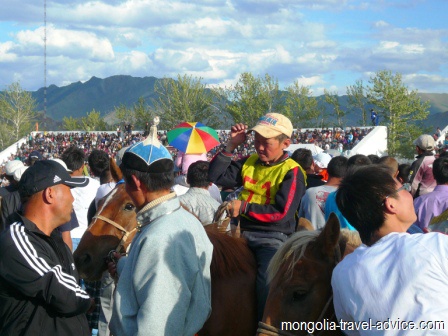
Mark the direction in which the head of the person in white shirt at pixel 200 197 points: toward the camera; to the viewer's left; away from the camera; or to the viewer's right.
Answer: away from the camera

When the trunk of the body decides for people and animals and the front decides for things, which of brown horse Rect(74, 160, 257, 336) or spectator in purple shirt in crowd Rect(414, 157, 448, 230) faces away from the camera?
the spectator in purple shirt in crowd

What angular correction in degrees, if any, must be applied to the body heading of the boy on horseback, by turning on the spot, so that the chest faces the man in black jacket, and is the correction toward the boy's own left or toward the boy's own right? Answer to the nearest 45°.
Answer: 0° — they already face them

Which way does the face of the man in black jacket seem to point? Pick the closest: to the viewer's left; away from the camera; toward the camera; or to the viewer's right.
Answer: to the viewer's right

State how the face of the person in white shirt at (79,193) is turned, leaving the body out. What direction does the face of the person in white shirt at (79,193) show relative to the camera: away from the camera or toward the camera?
away from the camera

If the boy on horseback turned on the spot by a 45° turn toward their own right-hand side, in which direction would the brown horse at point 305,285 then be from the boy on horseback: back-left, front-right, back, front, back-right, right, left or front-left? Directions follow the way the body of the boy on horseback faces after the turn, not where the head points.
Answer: left

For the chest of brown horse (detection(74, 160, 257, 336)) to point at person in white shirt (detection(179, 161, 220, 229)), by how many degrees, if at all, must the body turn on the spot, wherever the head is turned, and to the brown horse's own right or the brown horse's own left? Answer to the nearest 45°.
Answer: approximately 135° to the brown horse's own right

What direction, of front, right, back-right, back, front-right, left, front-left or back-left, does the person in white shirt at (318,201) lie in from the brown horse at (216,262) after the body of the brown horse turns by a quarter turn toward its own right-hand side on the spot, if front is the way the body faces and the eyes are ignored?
right

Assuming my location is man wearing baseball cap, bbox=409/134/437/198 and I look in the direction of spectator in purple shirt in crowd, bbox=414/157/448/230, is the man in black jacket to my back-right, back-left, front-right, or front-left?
front-right

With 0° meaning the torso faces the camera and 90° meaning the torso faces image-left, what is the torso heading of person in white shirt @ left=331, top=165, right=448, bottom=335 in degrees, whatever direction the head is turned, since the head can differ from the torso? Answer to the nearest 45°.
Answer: approximately 225°

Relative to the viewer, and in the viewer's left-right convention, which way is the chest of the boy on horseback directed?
facing the viewer and to the left of the viewer
